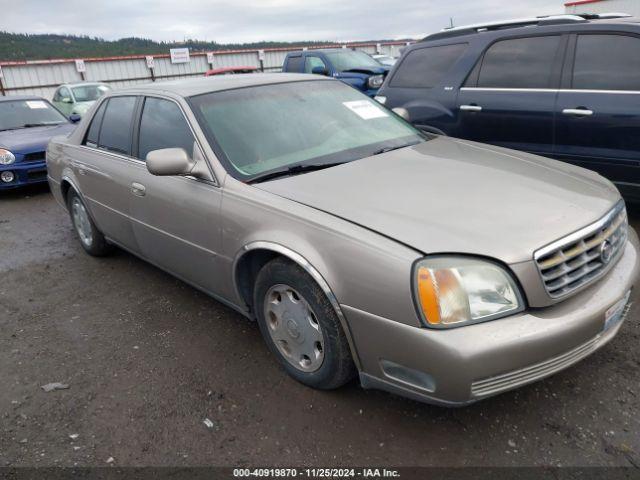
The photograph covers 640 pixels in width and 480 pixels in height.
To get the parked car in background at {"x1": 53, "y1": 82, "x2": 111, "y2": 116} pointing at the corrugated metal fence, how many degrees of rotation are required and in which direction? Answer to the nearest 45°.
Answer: approximately 135° to its left

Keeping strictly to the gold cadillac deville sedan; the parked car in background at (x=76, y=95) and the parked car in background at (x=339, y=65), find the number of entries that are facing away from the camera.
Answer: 0

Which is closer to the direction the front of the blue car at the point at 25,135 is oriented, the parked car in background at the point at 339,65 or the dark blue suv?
the dark blue suv

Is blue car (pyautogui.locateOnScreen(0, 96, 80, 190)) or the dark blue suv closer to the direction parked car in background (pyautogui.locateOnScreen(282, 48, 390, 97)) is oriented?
the dark blue suv

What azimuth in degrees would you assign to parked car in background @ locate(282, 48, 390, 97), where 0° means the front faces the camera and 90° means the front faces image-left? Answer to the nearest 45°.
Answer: approximately 315°

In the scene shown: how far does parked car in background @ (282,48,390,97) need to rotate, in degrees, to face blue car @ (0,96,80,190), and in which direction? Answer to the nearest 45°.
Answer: approximately 90° to its right

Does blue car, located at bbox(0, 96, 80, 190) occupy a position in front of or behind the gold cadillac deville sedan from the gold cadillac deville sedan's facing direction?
behind

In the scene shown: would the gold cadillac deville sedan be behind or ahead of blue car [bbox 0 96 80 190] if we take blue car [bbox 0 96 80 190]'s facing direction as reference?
ahead

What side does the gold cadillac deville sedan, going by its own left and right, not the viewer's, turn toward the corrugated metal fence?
back

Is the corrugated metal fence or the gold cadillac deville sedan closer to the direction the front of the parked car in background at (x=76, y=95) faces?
the gold cadillac deville sedan

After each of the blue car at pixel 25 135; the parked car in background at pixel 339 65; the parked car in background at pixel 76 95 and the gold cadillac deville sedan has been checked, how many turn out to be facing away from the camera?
0

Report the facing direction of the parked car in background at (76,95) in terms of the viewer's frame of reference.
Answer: facing the viewer and to the right of the viewer
